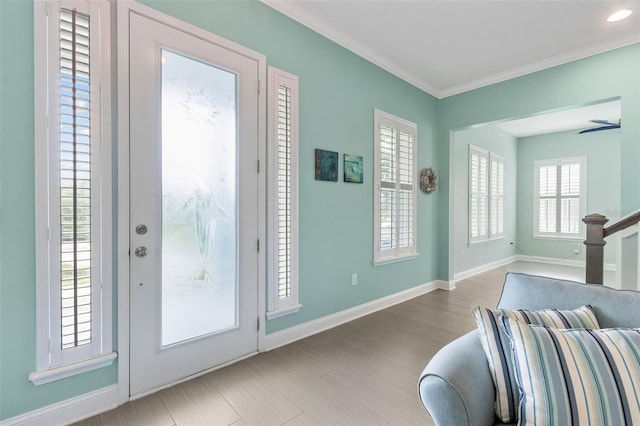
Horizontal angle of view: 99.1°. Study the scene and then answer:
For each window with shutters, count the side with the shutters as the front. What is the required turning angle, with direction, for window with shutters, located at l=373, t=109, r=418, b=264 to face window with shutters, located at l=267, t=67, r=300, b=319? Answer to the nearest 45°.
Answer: approximately 90° to its right

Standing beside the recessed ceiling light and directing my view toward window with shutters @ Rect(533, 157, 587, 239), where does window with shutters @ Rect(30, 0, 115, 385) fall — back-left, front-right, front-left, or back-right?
back-left

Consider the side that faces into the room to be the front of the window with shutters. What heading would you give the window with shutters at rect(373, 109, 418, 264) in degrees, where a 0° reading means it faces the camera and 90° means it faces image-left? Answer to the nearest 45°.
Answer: approximately 315°

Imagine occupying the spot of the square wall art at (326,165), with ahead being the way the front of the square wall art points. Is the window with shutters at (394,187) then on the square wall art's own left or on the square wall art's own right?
on the square wall art's own left

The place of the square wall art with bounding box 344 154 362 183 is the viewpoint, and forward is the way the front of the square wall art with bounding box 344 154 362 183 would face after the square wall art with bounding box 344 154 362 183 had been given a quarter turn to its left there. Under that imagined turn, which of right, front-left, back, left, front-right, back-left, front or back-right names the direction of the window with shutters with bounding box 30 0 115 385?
back

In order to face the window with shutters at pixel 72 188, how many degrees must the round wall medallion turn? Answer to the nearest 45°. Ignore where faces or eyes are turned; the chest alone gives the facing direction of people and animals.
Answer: approximately 90° to its right

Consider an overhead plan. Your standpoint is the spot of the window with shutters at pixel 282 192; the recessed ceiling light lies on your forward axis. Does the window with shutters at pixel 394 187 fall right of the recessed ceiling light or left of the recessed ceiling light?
left

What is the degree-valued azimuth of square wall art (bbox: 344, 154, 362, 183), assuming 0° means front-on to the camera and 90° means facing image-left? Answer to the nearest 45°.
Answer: approximately 315°

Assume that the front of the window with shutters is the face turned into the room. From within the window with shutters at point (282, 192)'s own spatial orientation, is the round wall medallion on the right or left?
on its left

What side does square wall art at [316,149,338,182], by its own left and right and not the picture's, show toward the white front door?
right

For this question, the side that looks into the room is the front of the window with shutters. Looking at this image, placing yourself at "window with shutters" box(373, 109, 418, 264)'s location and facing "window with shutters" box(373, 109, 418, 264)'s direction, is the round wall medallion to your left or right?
on your left

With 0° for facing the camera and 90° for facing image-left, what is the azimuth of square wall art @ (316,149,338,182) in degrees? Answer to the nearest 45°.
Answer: approximately 315°

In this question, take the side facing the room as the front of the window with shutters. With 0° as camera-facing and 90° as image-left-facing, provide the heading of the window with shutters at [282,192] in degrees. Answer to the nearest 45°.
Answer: approximately 315°

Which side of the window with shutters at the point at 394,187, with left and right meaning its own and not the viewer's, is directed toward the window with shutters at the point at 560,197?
left
